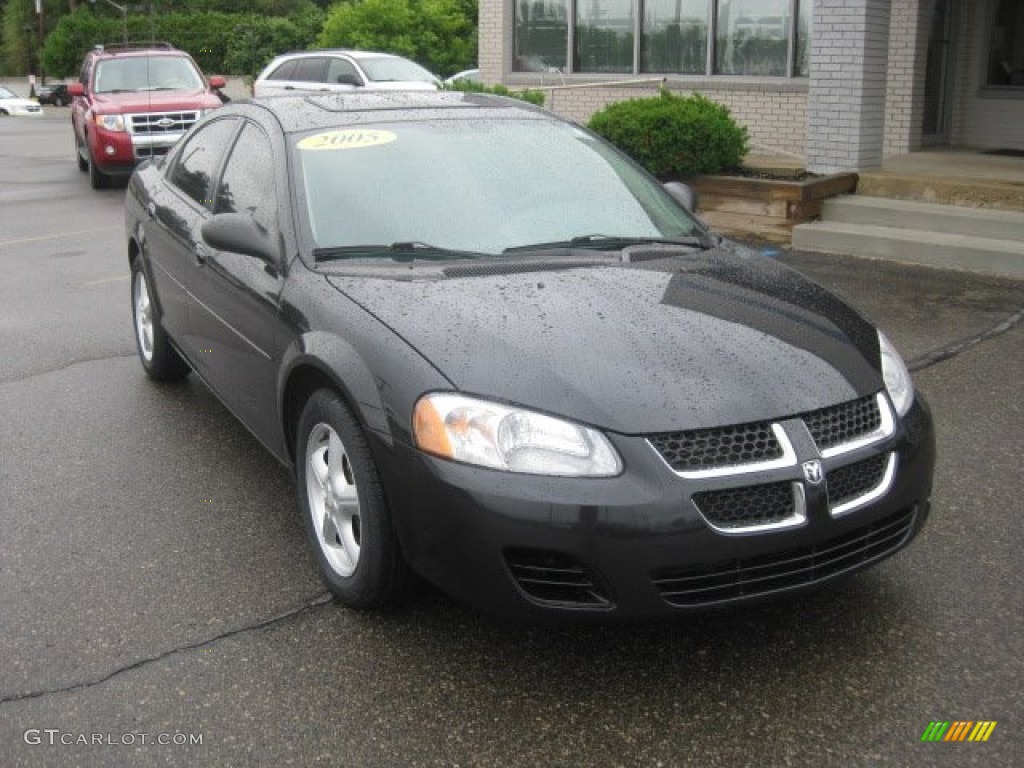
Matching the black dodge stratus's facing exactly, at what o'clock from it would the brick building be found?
The brick building is roughly at 8 o'clock from the black dodge stratus.

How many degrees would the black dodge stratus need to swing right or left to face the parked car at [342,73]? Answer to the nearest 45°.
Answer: approximately 135° to its left

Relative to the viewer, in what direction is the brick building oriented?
toward the camera

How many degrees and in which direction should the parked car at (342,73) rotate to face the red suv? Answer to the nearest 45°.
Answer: approximately 90° to its right

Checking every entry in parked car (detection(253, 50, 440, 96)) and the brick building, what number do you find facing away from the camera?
0

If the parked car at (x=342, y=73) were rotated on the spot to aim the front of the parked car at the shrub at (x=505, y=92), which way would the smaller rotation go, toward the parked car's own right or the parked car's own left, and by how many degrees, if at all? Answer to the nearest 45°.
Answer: approximately 45° to the parked car's own right

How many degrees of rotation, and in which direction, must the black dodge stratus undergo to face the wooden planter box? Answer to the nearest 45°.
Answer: approximately 135° to its left

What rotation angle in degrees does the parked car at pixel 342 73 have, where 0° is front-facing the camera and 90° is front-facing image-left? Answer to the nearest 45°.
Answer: approximately 315°

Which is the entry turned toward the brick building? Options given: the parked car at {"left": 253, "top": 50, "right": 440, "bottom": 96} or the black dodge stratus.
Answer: the parked car

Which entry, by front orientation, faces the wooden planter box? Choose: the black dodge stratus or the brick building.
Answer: the brick building

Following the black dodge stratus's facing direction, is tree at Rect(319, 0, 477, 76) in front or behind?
behind

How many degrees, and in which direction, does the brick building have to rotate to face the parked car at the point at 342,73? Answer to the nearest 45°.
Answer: approximately 135° to its right

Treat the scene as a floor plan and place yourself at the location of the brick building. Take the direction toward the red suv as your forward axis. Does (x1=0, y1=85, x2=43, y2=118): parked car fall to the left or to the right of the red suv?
right

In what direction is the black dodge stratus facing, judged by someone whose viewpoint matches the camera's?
facing the viewer and to the right of the viewer

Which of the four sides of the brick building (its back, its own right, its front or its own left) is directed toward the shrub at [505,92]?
right

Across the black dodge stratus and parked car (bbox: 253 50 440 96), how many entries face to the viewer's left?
0
